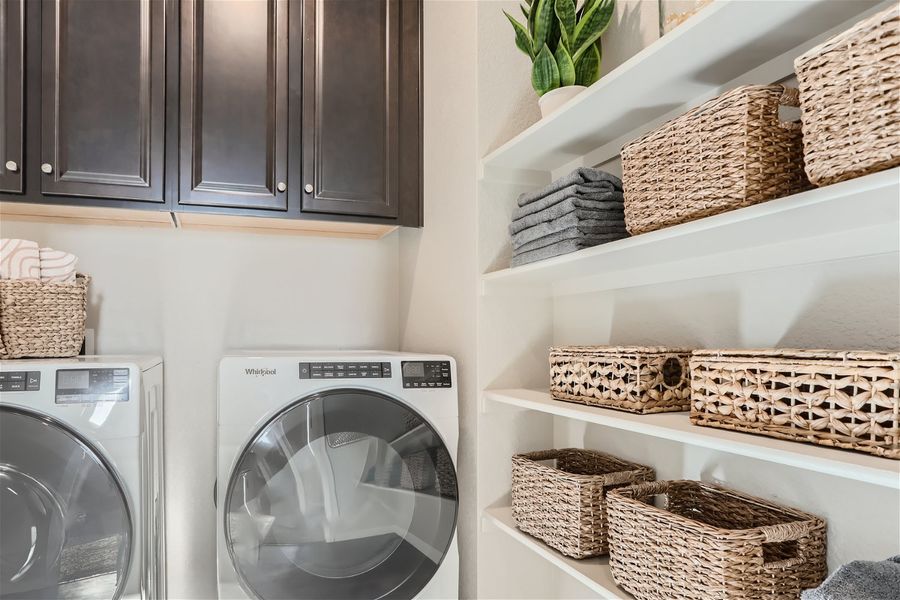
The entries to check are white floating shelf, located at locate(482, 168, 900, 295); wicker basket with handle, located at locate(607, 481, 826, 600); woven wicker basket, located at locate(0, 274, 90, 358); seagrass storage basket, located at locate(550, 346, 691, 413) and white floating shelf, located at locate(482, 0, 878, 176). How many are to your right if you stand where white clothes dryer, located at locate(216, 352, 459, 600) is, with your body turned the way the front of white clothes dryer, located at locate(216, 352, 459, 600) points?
1

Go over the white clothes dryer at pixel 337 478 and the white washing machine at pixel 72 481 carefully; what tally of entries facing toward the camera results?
2

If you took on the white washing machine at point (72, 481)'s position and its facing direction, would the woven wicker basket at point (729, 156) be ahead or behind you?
ahead

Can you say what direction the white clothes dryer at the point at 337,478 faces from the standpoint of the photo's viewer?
facing the viewer

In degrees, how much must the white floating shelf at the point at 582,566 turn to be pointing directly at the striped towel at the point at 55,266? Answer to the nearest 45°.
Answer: approximately 45° to its right

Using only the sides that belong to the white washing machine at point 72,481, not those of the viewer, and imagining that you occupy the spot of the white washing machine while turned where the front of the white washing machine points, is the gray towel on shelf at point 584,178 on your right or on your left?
on your left

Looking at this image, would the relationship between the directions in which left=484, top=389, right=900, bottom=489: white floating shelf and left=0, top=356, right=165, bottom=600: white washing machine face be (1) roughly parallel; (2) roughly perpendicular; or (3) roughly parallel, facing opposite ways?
roughly perpendicular

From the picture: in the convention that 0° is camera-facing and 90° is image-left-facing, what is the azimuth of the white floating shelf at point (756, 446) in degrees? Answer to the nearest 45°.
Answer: approximately 45°

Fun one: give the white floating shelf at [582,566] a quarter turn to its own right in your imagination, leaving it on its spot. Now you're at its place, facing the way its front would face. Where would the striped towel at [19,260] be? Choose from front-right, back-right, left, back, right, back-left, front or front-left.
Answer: front-left

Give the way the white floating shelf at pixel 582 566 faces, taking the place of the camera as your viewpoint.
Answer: facing the viewer and to the left of the viewer

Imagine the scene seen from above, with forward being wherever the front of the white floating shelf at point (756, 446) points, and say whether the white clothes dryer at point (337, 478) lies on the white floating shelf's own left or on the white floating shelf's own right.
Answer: on the white floating shelf's own right
